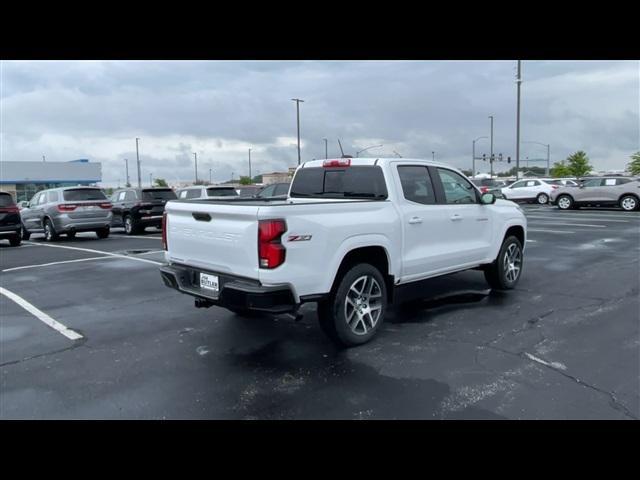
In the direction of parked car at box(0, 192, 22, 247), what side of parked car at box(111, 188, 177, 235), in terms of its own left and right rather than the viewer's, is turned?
left

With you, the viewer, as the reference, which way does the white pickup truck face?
facing away from the viewer and to the right of the viewer

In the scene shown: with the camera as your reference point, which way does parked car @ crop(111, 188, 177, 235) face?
facing away from the viewer and to the left of the viewer

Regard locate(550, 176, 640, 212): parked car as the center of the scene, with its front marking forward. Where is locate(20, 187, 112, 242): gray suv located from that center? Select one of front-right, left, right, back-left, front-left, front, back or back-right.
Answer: front-left

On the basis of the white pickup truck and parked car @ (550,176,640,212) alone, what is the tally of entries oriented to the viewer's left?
1

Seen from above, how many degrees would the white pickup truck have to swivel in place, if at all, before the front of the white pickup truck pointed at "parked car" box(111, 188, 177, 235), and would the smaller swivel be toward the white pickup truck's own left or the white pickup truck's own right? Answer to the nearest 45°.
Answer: approximately 90° to the white pickup truck's own left

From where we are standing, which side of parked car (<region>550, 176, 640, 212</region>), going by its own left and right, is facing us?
left

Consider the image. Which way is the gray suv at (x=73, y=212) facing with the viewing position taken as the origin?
facing away from the viewer and to the left of the viewer

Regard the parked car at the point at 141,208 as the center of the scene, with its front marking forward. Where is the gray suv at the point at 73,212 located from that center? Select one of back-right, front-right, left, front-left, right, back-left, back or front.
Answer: left

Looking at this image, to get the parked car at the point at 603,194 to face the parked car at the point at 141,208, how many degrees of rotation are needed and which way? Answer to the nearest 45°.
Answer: approximately 45° to its left

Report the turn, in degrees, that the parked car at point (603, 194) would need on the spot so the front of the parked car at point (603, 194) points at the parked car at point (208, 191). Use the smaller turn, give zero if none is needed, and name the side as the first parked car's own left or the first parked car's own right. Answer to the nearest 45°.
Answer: approximately 45° to the first parked car's own left

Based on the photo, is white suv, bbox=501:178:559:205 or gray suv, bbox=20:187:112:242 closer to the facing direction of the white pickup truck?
the white suv

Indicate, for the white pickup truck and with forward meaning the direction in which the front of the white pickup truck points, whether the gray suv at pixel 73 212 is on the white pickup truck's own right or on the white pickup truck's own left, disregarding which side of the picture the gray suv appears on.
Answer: on the white pickup truck's own left

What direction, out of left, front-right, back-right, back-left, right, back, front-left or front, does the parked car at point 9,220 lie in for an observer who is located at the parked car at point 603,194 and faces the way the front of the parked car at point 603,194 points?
front-left
